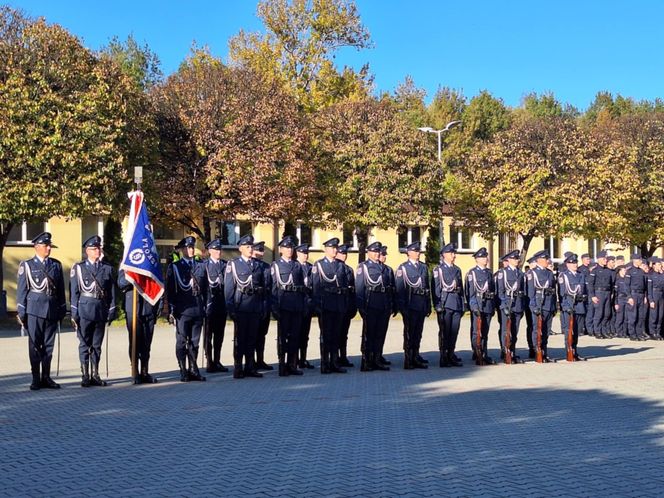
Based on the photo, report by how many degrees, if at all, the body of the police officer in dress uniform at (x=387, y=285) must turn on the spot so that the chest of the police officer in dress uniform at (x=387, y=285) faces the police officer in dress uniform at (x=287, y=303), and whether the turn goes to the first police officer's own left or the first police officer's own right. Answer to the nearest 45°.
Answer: approximately 90° to the first police officer's own right

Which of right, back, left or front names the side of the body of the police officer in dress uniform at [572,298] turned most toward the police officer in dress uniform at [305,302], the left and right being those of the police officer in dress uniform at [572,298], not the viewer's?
right

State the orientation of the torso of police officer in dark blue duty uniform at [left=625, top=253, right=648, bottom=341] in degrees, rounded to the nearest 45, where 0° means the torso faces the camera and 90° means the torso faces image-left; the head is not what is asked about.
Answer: approximately 315°

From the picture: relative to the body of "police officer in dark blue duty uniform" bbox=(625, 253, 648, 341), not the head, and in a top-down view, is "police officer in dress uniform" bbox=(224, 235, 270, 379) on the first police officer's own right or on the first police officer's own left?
on the first police officer's own right

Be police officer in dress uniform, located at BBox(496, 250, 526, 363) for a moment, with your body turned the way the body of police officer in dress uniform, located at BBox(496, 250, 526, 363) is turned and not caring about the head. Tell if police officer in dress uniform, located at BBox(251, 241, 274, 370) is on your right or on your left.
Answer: on your right

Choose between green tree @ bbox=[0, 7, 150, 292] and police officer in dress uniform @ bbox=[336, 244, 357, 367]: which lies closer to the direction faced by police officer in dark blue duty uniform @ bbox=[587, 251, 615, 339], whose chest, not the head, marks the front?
the police officer in dress uniform

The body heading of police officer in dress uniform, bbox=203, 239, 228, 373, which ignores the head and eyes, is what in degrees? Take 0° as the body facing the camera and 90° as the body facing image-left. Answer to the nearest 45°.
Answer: approximately 315°

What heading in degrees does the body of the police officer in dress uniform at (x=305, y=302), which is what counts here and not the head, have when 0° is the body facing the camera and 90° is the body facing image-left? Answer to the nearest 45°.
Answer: approximately 315°
